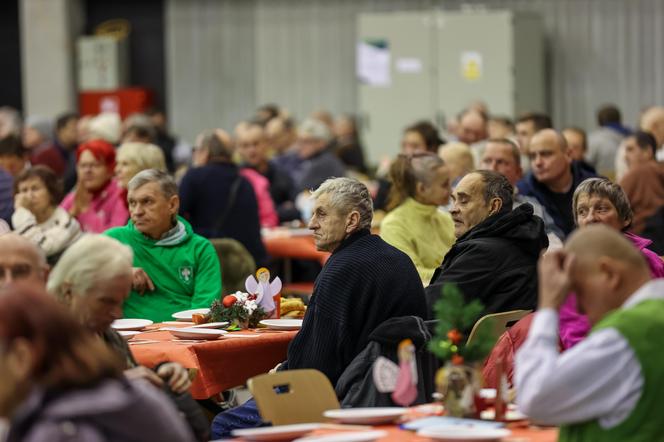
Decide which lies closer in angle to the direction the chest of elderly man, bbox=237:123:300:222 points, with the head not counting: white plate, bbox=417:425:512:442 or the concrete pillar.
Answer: the white plate

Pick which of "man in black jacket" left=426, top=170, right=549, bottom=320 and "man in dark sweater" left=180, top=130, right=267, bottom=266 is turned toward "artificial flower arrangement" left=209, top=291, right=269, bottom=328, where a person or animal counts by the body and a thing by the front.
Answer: the man in black jacket

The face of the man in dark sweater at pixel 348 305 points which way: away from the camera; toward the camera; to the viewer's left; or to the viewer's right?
to the viewer's left

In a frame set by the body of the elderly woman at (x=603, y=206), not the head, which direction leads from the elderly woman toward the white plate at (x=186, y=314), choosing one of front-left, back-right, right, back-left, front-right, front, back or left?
front-right

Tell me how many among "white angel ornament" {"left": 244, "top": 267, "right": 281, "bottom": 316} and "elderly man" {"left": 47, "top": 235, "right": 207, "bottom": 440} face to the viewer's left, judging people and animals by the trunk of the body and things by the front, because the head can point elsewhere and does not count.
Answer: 0

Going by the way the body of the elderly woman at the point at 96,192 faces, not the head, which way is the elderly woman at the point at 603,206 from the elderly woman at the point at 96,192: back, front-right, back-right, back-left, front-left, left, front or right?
left

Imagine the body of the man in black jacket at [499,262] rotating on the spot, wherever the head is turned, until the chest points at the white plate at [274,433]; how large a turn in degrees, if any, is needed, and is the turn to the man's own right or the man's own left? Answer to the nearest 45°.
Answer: approximately 90° to the man's own left

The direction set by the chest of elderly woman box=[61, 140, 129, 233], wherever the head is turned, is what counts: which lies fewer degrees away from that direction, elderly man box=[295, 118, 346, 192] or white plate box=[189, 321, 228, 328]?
the white plate

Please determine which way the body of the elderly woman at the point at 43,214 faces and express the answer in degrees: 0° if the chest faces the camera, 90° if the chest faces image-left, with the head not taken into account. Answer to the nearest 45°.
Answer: approximately 45°

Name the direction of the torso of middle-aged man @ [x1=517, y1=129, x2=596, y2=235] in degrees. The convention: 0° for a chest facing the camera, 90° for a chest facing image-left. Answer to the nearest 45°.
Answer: approximately 45°

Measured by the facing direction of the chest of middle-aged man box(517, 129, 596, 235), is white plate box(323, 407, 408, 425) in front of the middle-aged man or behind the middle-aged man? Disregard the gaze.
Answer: in front

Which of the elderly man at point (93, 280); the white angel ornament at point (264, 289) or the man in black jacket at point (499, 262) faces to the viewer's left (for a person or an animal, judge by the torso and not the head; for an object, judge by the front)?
the man in black jacket

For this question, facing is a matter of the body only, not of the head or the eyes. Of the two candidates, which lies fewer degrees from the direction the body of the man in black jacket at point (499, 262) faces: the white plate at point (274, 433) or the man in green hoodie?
the man in green hoodie

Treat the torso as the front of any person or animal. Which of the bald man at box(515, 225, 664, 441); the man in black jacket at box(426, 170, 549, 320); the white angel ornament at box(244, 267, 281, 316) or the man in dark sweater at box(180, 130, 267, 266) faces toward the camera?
the white angel ornament
